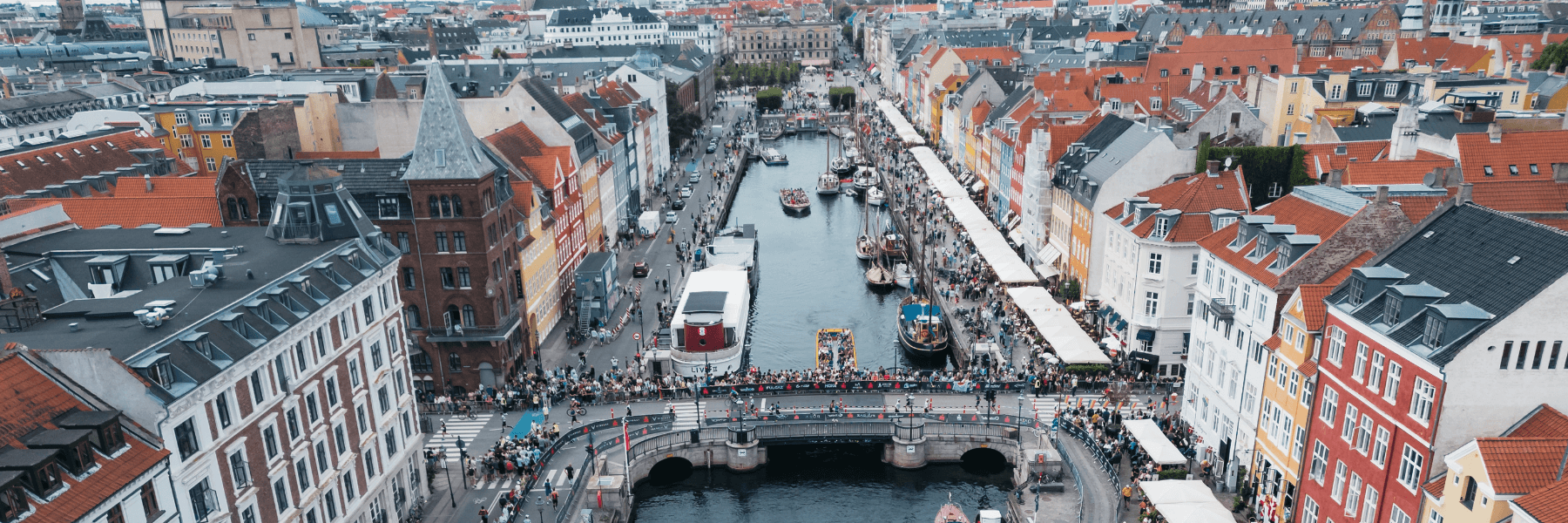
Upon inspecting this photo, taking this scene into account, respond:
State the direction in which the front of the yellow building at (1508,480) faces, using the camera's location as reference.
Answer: facing the viewer and to the left of the viewer

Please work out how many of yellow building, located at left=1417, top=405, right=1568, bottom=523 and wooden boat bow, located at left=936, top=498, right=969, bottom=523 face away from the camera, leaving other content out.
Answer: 1

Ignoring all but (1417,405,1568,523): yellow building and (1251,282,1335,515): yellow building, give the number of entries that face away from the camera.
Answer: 0

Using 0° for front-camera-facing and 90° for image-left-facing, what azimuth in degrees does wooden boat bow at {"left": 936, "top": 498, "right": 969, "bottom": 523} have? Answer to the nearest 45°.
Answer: approximately 180°

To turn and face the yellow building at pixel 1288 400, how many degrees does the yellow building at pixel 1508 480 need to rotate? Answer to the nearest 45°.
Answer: approximately 90° to its right

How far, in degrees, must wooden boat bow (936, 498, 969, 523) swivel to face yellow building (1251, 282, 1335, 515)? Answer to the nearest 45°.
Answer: approximately 90° to its right

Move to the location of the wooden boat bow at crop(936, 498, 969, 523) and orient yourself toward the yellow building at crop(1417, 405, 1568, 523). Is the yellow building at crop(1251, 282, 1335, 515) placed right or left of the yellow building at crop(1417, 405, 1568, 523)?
left

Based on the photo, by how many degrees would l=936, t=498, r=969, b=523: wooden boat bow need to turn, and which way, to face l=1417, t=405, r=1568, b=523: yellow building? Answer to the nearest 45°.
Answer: approximately 135° to its right

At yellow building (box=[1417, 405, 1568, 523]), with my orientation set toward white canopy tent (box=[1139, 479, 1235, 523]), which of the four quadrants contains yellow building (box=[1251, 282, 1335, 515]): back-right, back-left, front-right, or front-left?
front-right

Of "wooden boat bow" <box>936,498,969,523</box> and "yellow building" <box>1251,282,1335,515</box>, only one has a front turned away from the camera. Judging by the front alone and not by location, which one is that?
the wooden boat bow

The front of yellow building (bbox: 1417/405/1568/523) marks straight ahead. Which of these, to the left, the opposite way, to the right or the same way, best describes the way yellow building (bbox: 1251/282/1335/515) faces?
the same way
